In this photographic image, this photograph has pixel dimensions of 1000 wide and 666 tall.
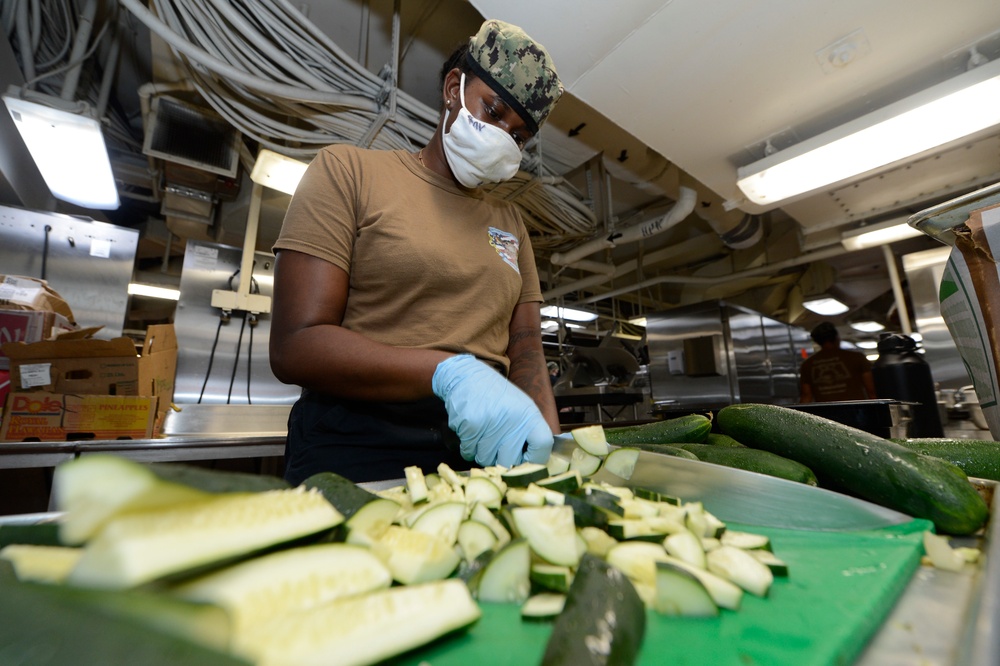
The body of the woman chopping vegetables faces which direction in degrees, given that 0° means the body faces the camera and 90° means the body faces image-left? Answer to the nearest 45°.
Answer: approximately 315°

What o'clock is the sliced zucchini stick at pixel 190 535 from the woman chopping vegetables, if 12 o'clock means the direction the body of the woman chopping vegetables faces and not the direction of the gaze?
The sliced zucchini stick is roughly at 2 o'clock from the woman chopping vegetables.

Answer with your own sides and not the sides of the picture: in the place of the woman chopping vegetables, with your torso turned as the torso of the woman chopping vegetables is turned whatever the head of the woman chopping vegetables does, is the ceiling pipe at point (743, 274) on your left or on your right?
on your left

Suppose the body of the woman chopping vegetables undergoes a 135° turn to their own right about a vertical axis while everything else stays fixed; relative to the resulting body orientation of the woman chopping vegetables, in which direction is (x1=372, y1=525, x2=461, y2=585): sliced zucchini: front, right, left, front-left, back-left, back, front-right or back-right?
left

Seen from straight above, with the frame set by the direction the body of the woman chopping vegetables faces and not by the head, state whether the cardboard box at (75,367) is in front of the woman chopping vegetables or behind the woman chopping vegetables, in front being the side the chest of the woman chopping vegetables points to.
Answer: behind
